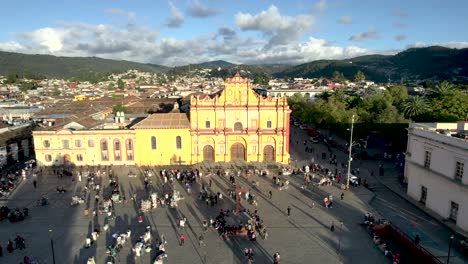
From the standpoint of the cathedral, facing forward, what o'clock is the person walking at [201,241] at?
The person walking is roughly at 12 o'clock from the cathedral.

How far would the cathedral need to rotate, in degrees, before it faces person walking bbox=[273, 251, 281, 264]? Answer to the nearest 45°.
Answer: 0° — it already faces them

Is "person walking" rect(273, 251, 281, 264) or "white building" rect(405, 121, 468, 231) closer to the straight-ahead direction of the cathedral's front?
the person walking

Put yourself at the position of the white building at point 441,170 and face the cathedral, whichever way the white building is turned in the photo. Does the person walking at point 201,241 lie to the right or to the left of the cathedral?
left

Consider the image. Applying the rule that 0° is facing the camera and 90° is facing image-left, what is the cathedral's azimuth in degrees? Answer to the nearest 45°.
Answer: approximately 0°

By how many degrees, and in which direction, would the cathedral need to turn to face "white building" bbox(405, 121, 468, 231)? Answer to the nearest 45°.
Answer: approximately 45° to its left

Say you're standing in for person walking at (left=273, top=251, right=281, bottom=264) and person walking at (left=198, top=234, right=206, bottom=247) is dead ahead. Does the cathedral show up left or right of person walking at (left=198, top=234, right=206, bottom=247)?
right

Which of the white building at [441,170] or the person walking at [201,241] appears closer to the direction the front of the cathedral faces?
the person walking
